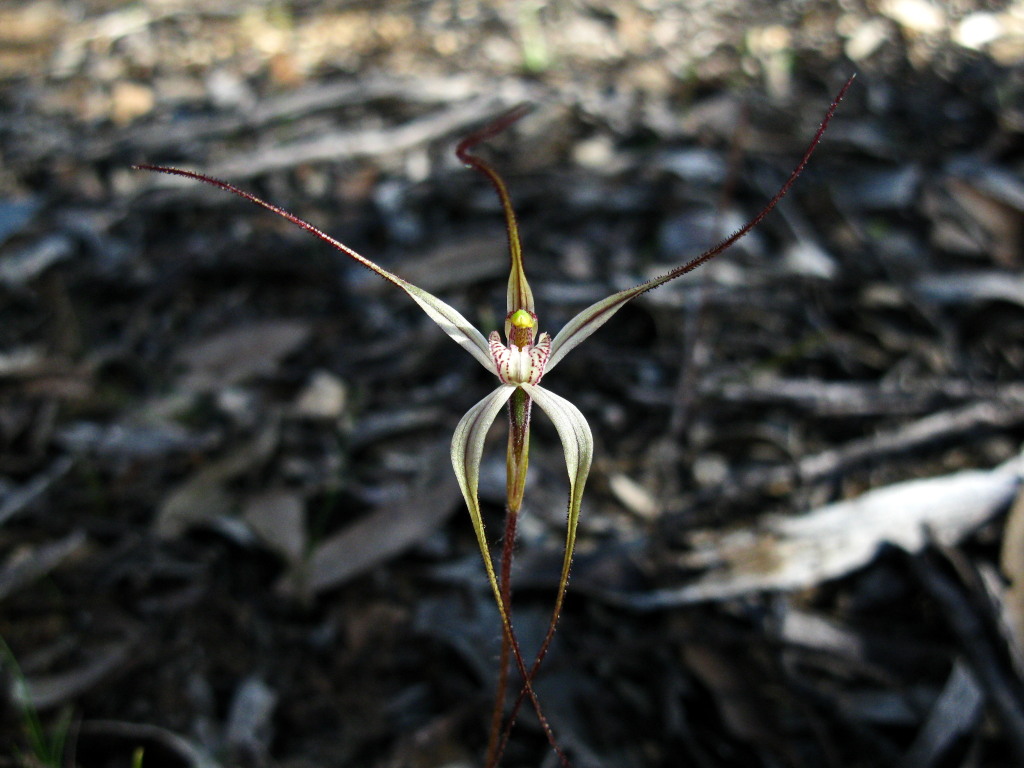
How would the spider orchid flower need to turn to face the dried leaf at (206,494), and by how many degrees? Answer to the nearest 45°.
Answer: approximately 135° to its right

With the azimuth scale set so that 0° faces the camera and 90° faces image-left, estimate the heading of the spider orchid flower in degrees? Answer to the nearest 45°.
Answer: approximately 0°
